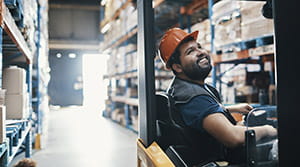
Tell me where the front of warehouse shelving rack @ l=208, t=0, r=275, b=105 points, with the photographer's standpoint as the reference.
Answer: facing the viewer and to the left of the viewer

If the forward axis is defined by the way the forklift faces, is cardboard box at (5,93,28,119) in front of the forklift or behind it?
behind

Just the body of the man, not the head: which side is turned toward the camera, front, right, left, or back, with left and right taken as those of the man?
right

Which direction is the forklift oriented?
to the viewer's right

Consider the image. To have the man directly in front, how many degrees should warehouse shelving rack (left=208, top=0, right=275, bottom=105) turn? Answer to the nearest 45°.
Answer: approximately 45° to its left

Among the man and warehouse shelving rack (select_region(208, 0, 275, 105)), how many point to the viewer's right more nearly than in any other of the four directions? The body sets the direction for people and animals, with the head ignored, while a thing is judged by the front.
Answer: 1

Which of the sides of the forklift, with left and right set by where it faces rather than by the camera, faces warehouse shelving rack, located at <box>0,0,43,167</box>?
back

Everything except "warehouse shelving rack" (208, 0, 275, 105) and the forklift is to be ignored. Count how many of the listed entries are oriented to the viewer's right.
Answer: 1

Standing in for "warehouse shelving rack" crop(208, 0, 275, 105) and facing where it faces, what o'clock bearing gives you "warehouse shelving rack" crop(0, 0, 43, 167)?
"warehouse shelving rack" crop(0, 0, 43, 167) is roughly at 12 o'clock from "warehouse shelving rack" crop(208, 0, 275, 105).

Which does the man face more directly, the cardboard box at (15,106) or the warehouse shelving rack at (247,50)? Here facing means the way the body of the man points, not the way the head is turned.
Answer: the warehouse shelving rack

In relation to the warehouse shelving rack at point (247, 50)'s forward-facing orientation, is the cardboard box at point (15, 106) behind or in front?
in front

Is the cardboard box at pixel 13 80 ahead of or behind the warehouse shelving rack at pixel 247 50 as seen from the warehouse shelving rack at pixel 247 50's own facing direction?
ahead
